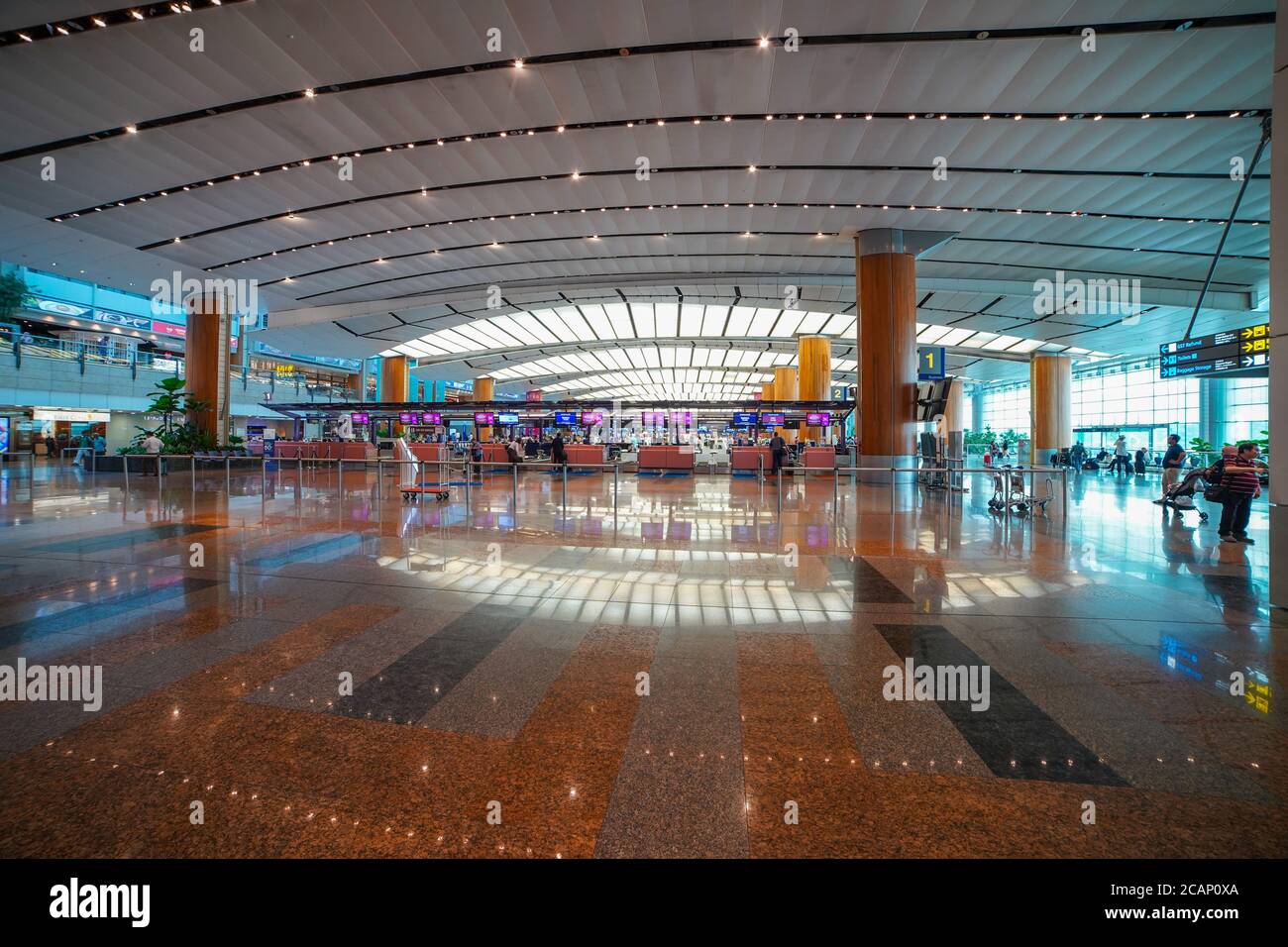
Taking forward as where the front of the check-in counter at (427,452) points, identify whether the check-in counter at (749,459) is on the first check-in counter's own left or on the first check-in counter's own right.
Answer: on the first check-in counter's own left

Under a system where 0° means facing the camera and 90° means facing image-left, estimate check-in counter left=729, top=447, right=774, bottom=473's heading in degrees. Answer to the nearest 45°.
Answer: approximately 0°

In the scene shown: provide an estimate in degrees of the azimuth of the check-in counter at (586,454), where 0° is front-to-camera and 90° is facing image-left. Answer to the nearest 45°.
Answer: approximately 0°

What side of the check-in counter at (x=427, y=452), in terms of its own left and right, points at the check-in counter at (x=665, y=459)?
left

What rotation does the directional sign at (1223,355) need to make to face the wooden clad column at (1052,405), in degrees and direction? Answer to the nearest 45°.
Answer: approximately 135° to its right

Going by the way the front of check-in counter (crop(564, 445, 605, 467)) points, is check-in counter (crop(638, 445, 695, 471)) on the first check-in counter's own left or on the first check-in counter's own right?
on the first check-in counter's own left
